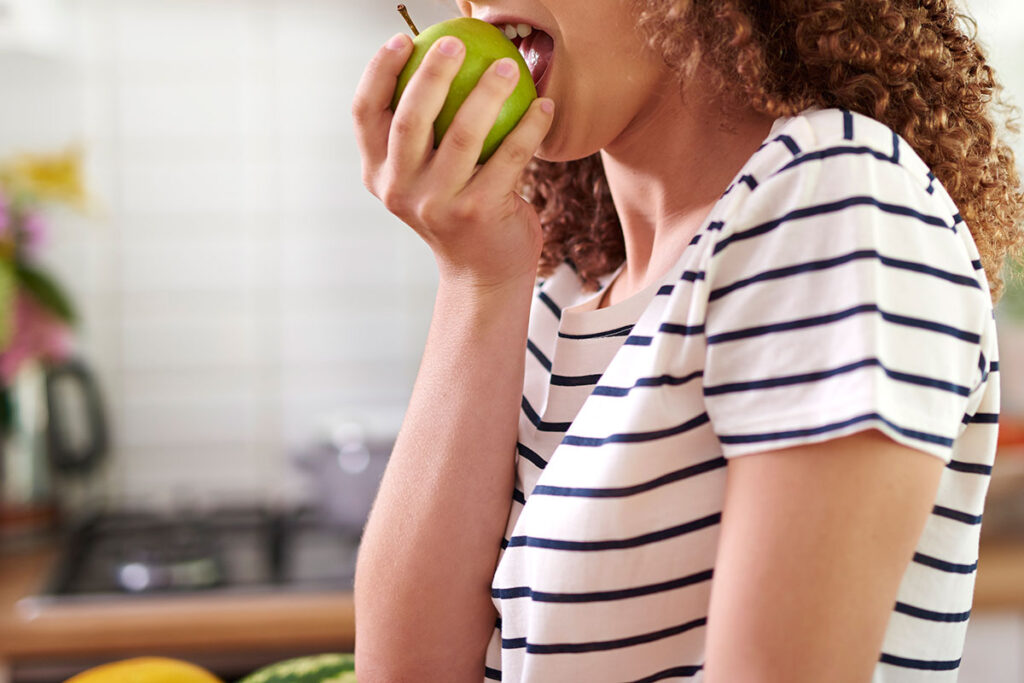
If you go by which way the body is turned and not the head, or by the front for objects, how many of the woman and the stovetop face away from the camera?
0

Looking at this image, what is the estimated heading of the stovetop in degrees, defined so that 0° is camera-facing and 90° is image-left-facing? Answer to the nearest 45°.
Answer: approximately 0°

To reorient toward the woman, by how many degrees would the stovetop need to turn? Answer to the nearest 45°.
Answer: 0° — it already faces them

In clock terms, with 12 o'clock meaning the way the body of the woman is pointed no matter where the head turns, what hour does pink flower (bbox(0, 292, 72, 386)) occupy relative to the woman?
The pink flower is roughly at 3 o'clock from the woman.

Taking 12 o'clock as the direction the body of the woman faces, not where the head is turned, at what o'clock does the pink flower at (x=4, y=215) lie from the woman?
The pink flower is roughly at 3 o'clock from the woman.

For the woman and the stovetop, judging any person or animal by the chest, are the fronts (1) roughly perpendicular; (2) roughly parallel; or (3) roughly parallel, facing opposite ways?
roughly perpendicular

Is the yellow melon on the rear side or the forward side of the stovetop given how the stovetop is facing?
on the forward side

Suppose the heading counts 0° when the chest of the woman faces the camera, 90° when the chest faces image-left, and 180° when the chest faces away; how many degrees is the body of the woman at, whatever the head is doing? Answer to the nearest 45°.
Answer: approximately 45°
